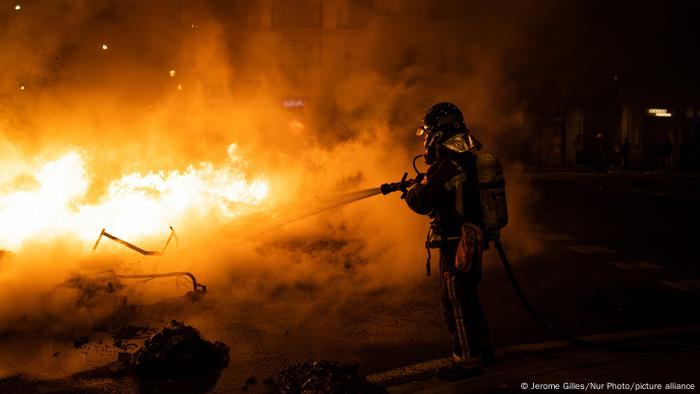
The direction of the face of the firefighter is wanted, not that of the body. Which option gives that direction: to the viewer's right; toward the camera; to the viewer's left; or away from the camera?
to the viewer's left

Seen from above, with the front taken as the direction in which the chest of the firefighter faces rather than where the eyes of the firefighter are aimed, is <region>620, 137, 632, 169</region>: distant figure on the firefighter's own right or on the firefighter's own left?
on the firefighter's own right

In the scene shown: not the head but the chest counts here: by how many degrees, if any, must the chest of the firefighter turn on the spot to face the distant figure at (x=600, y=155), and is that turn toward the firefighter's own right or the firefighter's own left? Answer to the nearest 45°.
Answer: approximately 90° to the firefighter's own right

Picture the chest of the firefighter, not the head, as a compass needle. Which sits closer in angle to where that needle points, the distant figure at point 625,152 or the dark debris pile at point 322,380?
the dark debris pile

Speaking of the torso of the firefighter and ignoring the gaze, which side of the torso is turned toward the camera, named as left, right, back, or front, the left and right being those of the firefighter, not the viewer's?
left

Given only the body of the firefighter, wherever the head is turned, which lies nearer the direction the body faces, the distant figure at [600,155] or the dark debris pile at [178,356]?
the dark debris pile

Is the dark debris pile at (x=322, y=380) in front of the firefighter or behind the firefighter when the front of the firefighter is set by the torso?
in front

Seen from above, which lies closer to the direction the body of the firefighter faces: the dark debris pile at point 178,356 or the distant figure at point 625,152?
the dark debris pile

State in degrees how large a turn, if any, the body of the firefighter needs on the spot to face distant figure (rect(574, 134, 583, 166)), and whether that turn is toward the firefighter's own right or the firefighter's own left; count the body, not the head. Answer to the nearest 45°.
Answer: approximately 90° to the firefighter's own right

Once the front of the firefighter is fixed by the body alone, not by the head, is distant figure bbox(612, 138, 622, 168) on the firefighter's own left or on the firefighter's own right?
on the firefighter's own right

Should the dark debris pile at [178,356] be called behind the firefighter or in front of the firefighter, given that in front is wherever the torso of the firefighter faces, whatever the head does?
in front

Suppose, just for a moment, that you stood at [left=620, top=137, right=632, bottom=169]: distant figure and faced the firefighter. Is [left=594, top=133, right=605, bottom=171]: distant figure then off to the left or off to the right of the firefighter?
right

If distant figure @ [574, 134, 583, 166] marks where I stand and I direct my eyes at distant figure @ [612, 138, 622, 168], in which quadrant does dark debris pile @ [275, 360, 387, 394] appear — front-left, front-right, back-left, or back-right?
back-right
